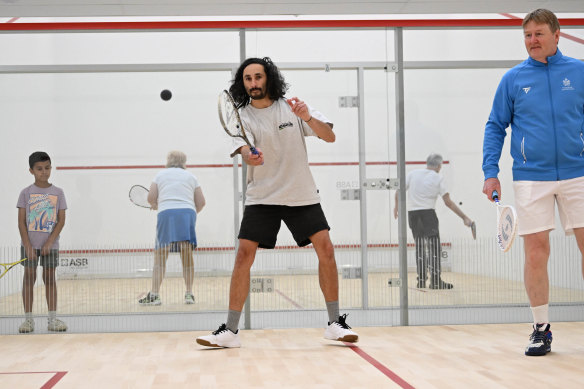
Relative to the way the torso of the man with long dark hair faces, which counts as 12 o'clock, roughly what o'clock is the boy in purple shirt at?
The boy in purple shirt is roughly at 4 o'clock from the man with long dark hair.

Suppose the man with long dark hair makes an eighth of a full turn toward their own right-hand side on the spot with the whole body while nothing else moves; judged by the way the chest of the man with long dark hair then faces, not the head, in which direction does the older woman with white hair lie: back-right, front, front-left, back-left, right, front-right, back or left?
right

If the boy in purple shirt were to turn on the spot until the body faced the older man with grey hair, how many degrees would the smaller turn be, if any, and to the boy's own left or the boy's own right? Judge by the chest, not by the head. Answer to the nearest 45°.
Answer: approximately 90° to the boy's own left

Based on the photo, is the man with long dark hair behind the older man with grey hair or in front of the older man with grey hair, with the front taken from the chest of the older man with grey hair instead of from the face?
behind

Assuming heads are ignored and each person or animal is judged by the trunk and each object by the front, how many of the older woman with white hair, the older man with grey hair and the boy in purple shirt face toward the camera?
1

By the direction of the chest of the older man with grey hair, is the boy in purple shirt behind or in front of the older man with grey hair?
behind

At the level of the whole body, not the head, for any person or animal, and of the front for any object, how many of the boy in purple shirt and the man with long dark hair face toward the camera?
2

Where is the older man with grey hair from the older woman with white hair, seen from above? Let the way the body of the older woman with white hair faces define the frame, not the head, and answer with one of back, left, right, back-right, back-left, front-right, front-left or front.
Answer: right

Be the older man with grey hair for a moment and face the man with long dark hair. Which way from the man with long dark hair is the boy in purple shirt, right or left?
right

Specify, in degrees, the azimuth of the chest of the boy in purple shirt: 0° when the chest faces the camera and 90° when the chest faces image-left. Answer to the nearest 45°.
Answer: approximately 0°

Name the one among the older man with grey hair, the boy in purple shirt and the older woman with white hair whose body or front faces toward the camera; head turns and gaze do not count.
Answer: the boy in purple shirt

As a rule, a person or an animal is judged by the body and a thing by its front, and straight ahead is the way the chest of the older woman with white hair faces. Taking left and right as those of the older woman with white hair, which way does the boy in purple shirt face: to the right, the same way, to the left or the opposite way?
the opposite way

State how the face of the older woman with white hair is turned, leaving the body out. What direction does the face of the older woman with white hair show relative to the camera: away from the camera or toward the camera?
away from the camera

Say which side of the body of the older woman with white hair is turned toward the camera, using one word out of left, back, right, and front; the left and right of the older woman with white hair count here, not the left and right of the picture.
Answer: back
